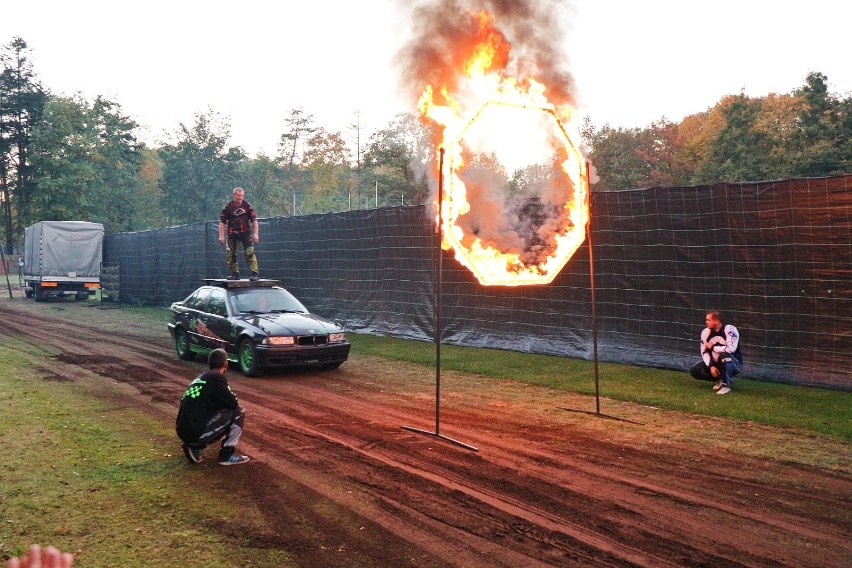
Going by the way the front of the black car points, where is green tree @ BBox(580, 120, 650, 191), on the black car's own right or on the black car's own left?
on the black car's own left

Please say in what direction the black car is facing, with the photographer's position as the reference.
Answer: facing the viewer and to the right of the viewer

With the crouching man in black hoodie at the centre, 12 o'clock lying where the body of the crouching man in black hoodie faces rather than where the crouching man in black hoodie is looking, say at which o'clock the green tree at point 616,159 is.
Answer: The green tree is roughly at 12 o'clock from the crouching man in black hoodie.

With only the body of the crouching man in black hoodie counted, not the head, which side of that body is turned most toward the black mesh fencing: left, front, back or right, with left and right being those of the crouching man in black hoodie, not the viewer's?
front

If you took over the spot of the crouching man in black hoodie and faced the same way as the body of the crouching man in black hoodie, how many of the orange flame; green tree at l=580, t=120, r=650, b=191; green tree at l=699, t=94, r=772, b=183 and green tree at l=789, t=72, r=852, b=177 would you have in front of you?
4

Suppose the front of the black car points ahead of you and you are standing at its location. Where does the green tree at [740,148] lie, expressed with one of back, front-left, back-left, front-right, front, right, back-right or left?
left

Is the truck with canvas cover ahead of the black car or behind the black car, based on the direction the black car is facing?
behind

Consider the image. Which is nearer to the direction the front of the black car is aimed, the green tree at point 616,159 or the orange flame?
the orange flame

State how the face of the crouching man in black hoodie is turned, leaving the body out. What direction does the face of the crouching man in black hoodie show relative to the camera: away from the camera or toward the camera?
away from the camera

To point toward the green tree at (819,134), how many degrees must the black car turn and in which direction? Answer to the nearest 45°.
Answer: approximately 90° to its left
